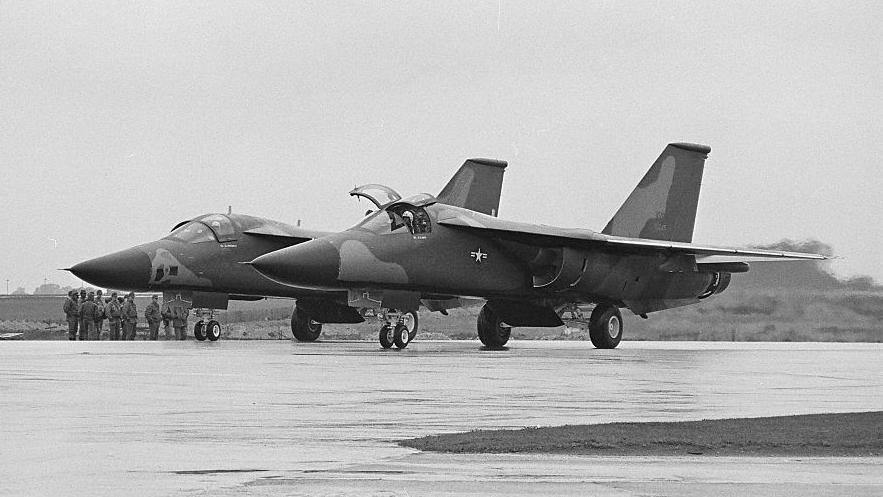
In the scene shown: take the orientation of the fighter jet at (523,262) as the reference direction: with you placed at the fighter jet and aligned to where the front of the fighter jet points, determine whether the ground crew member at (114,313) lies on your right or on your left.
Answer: on your right

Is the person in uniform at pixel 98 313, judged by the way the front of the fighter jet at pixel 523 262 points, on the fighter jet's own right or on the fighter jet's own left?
on the fighter jet's own right

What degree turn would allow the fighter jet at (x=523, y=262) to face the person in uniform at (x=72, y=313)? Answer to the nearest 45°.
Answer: approximately 90° to its right

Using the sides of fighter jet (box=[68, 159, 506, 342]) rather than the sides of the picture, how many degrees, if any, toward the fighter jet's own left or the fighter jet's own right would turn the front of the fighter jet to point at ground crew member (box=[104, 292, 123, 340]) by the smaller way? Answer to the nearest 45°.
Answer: approximately 90° to the fighter jet's own right

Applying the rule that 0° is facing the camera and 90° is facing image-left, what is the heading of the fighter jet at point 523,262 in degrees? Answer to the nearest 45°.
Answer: approximately 45°

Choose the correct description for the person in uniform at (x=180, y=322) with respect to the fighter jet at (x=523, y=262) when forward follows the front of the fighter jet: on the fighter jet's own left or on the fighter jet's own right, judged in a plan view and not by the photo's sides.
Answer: on the fighter jet's own right

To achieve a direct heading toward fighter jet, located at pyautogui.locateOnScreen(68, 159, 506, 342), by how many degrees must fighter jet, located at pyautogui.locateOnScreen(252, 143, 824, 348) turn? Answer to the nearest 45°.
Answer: approximately 45° to its right
